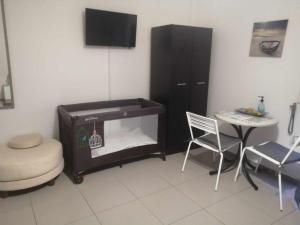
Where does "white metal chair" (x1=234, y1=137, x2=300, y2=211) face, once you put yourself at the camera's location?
facing away from the viewer and to the left of the viewer

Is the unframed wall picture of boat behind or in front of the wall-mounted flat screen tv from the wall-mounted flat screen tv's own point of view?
in front

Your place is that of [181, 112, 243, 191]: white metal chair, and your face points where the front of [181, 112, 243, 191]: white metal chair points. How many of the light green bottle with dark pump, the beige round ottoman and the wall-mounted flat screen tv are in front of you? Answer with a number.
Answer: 1

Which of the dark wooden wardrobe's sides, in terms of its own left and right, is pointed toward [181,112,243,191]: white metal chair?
front

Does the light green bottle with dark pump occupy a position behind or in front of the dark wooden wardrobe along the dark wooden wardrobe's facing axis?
in front

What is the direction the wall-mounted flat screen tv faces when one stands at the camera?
facing the viewer and to the right of the viewer

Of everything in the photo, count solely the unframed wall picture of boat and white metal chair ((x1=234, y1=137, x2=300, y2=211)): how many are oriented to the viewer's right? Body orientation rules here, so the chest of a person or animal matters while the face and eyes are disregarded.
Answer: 0

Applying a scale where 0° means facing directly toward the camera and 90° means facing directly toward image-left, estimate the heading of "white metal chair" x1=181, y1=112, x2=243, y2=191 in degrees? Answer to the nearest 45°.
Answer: approximately 225°

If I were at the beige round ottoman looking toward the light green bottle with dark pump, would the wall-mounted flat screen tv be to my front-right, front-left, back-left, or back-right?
front-left

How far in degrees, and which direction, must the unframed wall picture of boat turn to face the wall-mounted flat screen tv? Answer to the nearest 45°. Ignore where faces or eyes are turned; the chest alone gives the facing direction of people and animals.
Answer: approximately 45° to its right

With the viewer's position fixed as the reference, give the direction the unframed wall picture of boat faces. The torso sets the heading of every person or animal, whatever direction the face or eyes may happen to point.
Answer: facing the viewer and to the left of the viewer

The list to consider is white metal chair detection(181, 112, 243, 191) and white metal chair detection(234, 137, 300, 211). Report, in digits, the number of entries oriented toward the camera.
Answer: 0
